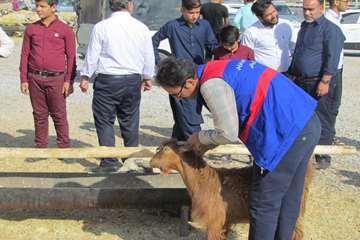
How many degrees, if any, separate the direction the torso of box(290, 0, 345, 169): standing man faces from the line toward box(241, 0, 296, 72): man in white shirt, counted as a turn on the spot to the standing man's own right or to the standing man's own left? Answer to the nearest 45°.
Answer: approximately 90° to the standing man's own right

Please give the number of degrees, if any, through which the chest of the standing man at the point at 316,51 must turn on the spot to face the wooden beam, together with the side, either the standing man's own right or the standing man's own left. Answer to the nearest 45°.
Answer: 0° — they already face it

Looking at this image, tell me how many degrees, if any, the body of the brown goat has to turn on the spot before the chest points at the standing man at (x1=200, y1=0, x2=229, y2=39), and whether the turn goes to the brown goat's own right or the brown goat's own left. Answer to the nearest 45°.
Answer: approximately 90° to the brown goat's own right

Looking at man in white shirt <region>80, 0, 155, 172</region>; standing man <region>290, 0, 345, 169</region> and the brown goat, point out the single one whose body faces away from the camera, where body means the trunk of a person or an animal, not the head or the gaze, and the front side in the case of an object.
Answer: the man in white shirt

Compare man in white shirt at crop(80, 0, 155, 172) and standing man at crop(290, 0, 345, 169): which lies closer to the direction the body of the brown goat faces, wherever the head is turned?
the man in white shirt

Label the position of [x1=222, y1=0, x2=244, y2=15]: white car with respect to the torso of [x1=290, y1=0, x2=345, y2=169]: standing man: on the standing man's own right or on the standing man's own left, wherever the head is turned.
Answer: on the standing man's own right

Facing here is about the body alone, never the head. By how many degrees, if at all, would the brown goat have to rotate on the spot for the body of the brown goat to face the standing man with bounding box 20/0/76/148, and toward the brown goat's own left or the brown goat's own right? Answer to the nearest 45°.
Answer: approximately 45° to the brown goat's own right

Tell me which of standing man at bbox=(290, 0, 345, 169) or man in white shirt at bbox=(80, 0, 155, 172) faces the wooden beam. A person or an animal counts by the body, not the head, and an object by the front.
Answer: the standing man

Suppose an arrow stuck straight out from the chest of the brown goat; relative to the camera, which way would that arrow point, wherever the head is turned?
to the viewer's left

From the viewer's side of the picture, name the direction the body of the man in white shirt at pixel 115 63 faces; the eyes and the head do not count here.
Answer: away from the camera
